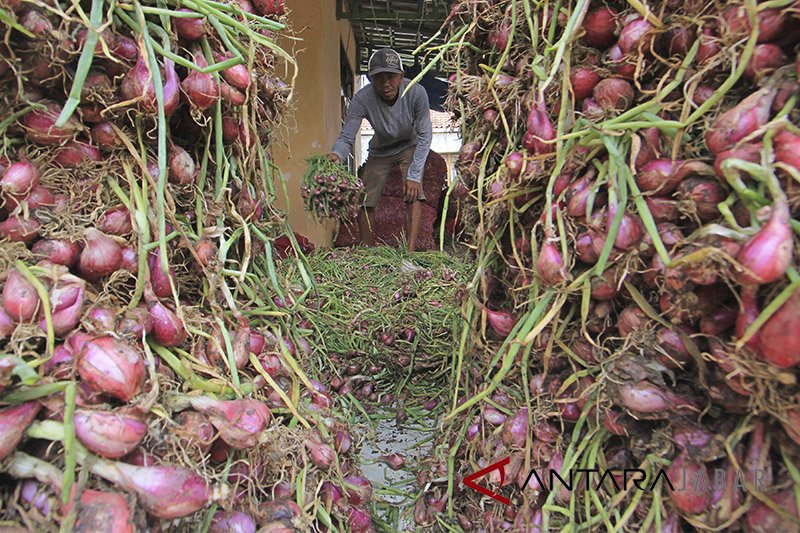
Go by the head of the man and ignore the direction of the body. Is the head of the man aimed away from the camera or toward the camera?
toward the camera

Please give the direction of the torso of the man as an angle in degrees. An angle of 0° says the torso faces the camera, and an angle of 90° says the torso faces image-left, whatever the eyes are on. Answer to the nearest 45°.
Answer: approximately 0°
